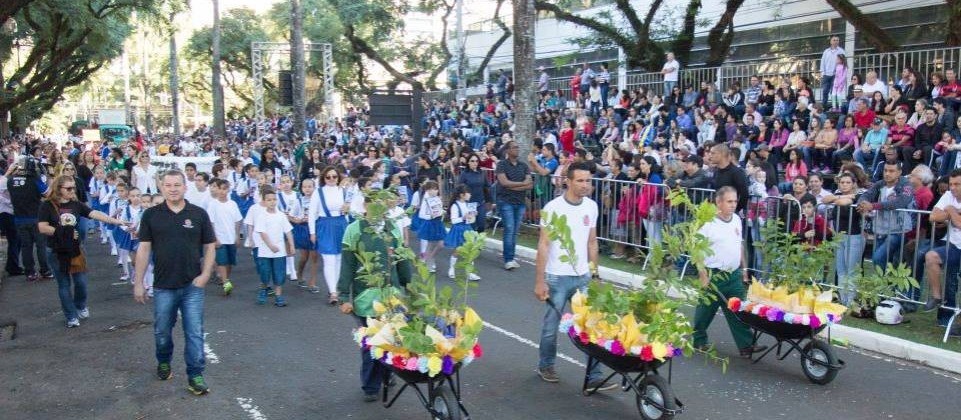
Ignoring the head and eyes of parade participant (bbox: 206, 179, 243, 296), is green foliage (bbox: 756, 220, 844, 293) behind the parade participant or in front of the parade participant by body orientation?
in front

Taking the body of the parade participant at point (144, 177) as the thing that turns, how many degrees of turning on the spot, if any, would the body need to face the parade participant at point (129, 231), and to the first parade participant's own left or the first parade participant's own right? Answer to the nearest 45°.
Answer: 0° — they already face them

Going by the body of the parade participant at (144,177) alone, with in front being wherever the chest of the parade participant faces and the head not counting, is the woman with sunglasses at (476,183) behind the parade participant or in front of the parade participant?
in front

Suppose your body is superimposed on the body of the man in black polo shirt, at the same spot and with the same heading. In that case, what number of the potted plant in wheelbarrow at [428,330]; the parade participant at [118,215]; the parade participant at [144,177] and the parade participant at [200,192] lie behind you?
3

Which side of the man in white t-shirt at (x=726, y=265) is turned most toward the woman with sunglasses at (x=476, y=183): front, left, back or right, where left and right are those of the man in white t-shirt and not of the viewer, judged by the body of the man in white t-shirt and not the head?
back

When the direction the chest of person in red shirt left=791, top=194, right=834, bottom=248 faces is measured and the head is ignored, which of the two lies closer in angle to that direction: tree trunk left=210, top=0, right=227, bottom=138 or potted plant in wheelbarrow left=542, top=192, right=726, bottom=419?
the potted plant in wheelbarrow
